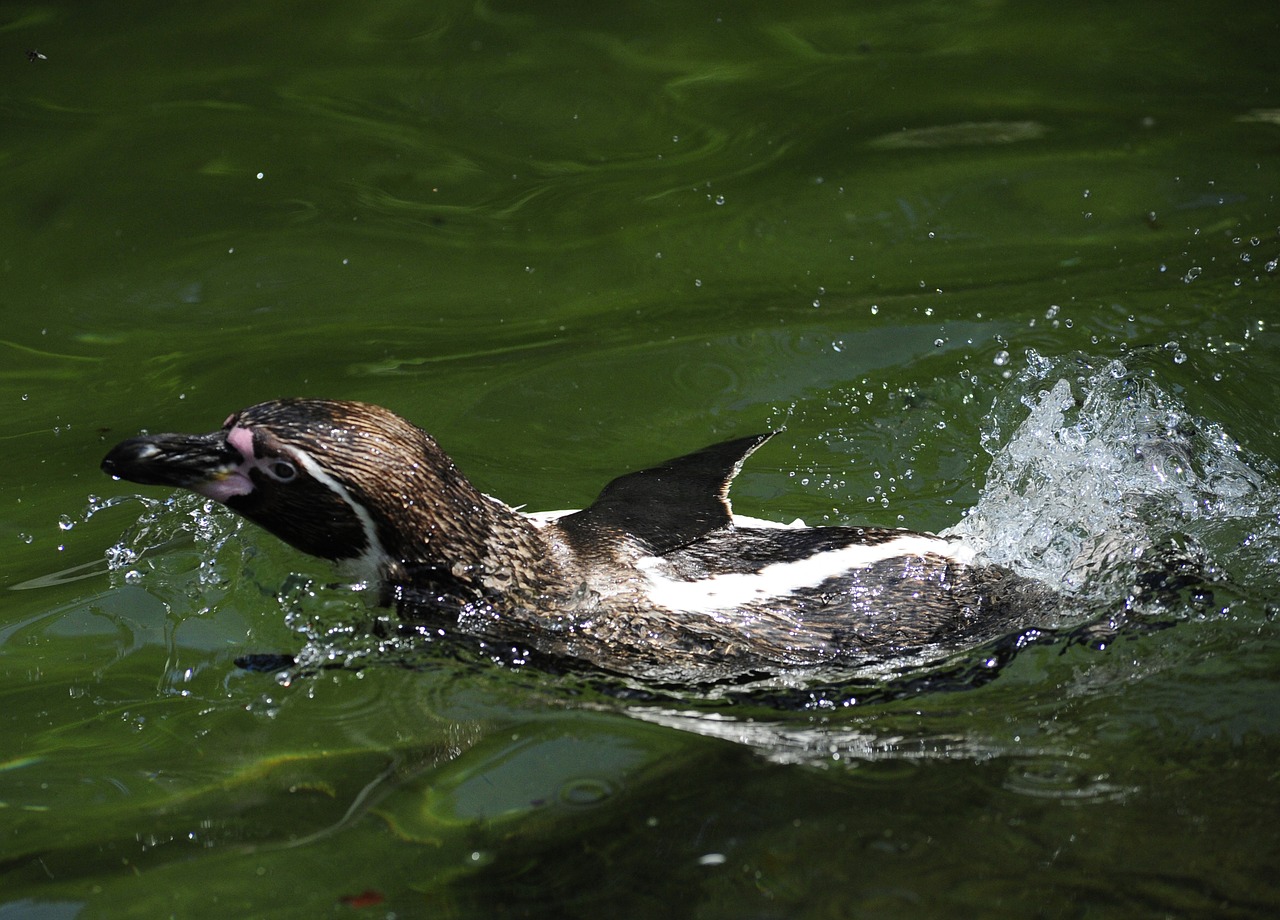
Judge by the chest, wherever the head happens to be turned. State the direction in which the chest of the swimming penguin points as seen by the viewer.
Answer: to the viewer's left
